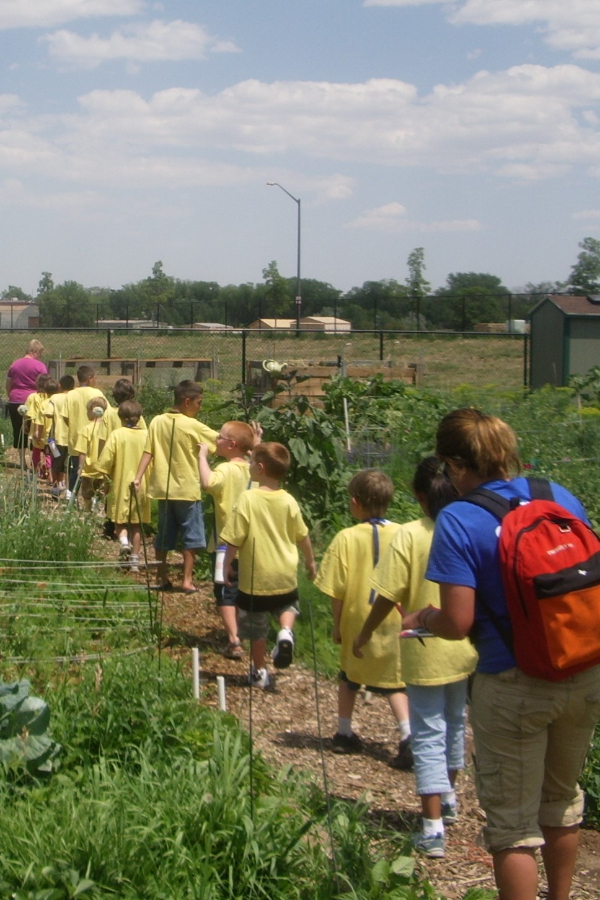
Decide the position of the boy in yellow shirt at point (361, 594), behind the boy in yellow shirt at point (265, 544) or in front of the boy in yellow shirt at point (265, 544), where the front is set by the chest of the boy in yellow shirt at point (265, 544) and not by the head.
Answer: behind

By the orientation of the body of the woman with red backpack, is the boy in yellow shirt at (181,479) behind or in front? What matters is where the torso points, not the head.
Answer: in front

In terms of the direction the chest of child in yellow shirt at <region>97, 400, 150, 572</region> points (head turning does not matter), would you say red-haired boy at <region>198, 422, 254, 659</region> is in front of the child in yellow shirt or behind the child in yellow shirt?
behind

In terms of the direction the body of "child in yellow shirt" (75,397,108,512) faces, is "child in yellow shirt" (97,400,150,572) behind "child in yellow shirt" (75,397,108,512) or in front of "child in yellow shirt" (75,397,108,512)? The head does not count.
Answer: behind

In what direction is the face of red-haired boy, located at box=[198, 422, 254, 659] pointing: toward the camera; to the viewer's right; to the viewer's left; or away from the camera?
to the viewer's left

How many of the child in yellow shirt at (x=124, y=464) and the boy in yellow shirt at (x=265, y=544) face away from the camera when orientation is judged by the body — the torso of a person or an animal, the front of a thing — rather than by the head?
2

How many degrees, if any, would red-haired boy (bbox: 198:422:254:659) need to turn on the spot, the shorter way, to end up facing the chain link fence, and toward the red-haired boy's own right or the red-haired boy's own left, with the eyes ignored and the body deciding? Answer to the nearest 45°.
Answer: approximately 45° to the red-haired boy's own right

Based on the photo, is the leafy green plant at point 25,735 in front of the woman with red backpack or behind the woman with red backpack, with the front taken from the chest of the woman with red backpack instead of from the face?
in front

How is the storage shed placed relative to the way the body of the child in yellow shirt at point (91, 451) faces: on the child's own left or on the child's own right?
on the child's own right

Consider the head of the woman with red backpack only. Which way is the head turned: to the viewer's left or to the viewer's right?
to the viewer's left

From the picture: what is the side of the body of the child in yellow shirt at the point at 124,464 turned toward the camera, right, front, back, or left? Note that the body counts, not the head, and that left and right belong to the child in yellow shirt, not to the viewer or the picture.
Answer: back

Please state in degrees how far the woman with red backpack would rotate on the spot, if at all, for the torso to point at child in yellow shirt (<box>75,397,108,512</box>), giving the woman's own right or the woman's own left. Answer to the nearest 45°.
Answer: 0° — they already face them

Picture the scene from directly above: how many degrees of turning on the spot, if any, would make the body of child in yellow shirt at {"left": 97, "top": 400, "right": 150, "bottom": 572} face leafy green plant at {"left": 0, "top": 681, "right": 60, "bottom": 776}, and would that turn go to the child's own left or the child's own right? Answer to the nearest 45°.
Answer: approximately 180°

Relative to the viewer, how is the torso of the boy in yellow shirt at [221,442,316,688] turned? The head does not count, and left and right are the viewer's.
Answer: facing away from the viewer

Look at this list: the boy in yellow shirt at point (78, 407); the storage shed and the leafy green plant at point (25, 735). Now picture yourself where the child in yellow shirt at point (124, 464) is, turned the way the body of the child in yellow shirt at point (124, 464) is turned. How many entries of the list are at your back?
1
